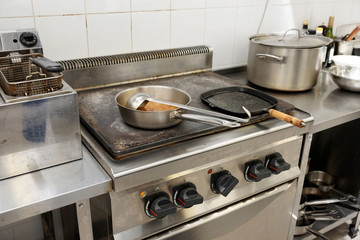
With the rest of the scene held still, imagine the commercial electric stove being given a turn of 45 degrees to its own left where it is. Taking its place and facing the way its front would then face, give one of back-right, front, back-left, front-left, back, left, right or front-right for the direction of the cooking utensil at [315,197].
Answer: front-left

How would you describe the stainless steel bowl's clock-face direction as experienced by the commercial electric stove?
The stainless steel bowl is roughly at 9 o'clock from the commercial electric stove.

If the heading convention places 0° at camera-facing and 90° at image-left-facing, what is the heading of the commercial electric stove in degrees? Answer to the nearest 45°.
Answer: approximately 315°

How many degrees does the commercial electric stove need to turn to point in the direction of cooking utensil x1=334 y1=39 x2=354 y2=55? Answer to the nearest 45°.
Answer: approximately 90° to its left

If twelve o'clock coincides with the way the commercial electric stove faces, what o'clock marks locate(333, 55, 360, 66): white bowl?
The white bowl is roughly at 9 o'clock from the commercial electric stove.

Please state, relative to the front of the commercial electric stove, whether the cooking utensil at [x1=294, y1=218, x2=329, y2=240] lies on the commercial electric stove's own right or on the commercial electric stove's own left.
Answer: on the commercial electric stove's own left

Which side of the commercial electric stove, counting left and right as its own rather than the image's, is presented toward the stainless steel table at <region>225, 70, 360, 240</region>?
left
